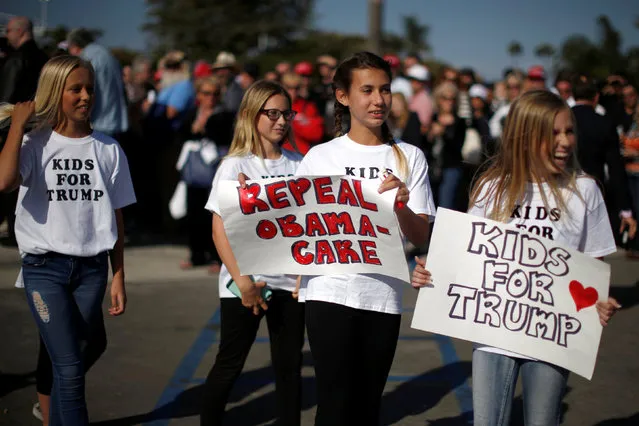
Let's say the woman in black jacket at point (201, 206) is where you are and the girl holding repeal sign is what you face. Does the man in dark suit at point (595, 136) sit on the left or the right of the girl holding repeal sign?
left

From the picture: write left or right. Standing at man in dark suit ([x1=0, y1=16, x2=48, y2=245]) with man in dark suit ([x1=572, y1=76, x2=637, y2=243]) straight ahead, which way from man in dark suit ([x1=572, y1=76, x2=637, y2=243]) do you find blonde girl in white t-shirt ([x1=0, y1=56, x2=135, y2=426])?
right

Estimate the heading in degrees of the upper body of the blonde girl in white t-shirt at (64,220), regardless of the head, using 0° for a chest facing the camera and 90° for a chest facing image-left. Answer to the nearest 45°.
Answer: approximately 0°

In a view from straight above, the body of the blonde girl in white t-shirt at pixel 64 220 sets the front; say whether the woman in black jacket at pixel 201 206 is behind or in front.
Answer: behind

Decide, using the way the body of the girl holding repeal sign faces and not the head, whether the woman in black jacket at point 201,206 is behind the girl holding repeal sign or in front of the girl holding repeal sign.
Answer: behind

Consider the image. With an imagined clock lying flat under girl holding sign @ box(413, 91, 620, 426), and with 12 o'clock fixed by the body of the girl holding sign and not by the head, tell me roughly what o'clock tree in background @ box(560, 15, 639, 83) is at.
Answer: The tree in background is roughly at 6 o'clock from the girl holding sign.

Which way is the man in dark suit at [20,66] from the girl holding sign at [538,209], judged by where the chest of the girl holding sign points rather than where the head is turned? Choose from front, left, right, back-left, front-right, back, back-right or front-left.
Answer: back-right

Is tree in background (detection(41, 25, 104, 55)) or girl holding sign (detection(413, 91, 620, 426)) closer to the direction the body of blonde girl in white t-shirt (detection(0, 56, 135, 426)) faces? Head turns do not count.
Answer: the girl holding sign

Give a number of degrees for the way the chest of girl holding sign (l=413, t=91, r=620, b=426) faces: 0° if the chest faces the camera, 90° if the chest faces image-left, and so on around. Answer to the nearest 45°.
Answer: approximately 0°
